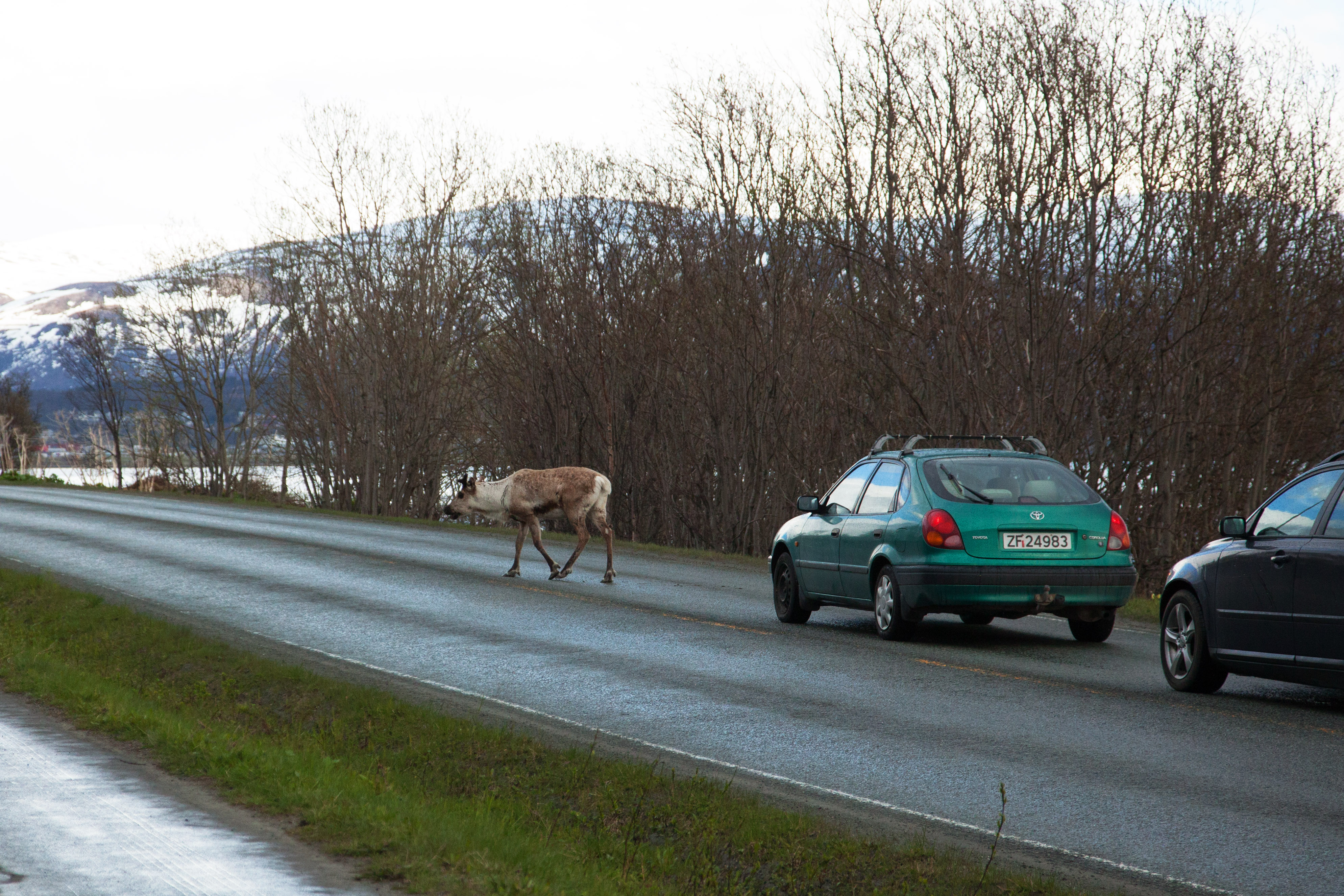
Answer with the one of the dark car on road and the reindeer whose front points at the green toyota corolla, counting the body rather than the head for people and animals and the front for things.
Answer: the dark car on road

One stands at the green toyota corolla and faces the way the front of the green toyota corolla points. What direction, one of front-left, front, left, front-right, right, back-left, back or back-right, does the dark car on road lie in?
back

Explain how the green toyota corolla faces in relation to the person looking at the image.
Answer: facing away from the viewer and to the left of the viewer

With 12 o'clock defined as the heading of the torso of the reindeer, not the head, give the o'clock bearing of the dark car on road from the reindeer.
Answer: The dark car on road is roughly at 8 o'clock from the reindeer.

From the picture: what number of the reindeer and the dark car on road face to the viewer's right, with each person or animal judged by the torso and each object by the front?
0

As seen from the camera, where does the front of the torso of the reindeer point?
to the viewer's left

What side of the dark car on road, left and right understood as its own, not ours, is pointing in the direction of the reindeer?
front

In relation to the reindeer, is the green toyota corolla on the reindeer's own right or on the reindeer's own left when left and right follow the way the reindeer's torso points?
on the reindeer's own left

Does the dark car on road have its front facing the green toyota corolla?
yes

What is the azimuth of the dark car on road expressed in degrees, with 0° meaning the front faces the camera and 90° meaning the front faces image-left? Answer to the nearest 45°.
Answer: approximately 135°

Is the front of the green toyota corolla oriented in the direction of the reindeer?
yes

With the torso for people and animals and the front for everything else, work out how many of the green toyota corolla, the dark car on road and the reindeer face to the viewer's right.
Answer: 0
